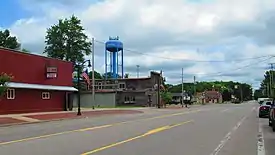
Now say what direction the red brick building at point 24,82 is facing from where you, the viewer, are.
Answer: facing the viewer and to the right of the viewer
